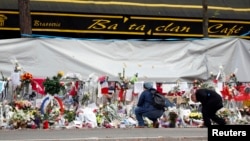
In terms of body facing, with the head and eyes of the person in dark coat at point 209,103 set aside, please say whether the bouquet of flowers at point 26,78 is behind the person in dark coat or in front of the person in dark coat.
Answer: in front

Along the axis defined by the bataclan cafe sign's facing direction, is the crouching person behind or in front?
in front

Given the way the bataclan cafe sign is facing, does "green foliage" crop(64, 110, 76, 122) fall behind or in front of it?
in front

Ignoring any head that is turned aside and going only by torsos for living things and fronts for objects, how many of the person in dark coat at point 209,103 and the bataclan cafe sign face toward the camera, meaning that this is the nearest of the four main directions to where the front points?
1
